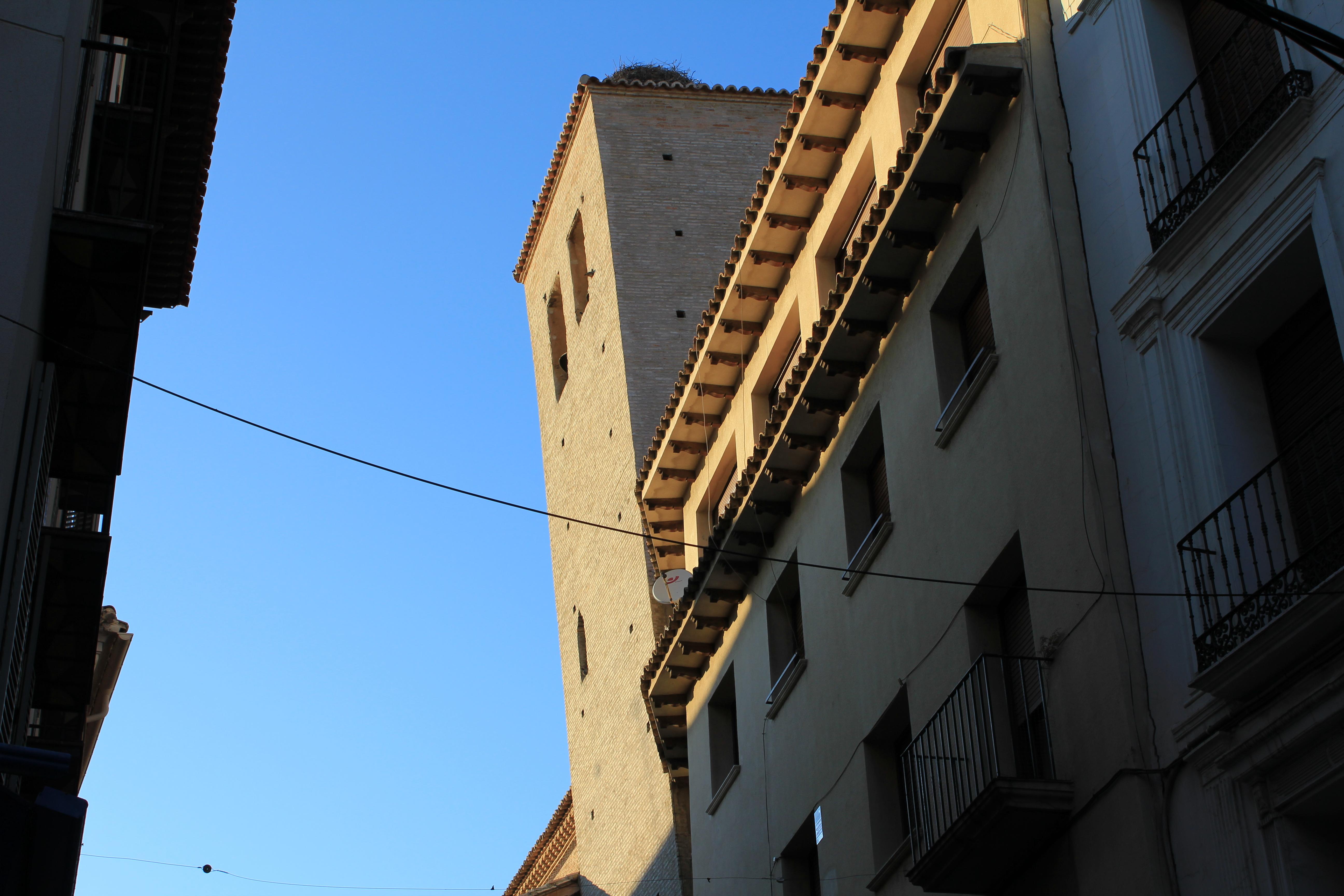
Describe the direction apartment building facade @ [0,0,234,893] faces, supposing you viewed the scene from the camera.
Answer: facing to the right of the viewer

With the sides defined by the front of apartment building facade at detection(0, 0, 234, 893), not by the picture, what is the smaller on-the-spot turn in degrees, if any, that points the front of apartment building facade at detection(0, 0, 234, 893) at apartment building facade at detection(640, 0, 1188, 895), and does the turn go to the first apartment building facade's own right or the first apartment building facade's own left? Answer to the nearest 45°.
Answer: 0° — it already faces it

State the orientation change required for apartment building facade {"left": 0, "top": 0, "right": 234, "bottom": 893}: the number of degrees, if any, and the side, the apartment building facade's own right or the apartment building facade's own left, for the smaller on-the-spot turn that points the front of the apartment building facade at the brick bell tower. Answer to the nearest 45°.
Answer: approximately 45° to the apartment building facade's own left

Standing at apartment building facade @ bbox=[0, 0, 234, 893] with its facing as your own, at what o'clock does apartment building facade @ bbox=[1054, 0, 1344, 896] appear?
apartment building facade @ bbox=[1054, 0, 1344, 896] is roughly at 1 o'clock from apartment building facade @ bbox=[0, 0, 234, 893].

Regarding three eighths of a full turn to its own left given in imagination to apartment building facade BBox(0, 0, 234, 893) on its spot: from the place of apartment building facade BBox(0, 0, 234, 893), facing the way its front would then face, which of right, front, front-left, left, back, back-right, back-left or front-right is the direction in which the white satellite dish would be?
right
